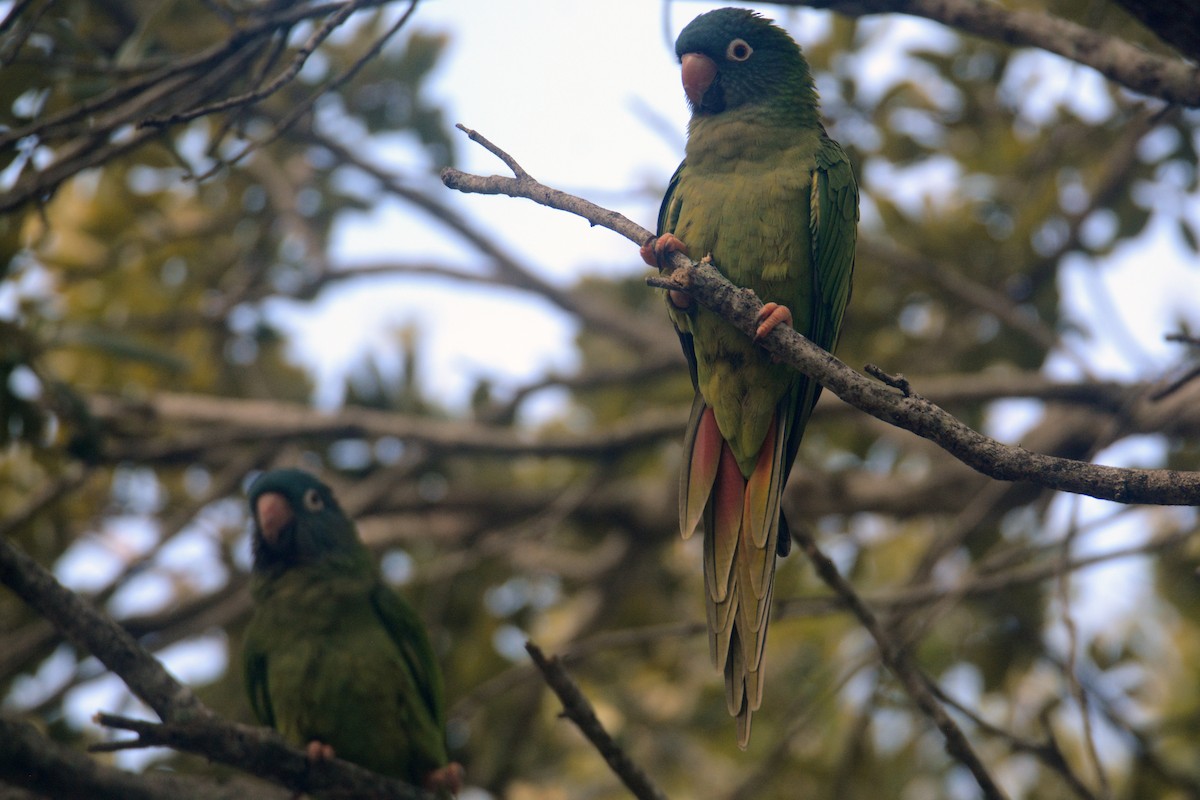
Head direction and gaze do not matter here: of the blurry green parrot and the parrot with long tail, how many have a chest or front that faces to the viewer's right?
0

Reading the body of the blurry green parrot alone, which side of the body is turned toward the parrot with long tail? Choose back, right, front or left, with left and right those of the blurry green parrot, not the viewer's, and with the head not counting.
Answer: left

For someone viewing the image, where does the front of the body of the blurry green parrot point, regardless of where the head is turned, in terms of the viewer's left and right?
facing the viewer and to the left of the viewer

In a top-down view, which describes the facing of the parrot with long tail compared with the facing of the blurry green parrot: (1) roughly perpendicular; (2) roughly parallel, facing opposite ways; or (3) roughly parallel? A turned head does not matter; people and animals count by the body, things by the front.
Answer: roughly parallel

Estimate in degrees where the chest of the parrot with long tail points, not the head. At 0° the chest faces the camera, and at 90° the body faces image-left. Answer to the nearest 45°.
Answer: approximately 45°

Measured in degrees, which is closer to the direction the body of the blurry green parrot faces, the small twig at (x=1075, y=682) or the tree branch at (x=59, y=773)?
the tree branch

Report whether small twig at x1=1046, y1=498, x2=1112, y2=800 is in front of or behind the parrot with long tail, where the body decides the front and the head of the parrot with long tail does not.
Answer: behind

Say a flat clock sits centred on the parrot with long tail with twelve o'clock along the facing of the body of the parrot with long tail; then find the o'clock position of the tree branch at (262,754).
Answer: The tree branch is roughly at 4 o'clock from the parrot with long tail.

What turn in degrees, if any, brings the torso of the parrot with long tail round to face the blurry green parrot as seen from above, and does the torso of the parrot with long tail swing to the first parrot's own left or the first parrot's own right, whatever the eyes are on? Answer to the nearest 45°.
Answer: approximately 90° to the first parrot's own right

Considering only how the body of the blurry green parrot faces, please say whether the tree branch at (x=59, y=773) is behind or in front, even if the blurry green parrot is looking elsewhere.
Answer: in front

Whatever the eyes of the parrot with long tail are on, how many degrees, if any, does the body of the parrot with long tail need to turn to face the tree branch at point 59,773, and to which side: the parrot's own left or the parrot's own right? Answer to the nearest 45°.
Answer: approximately 45° to the parrot's own right
